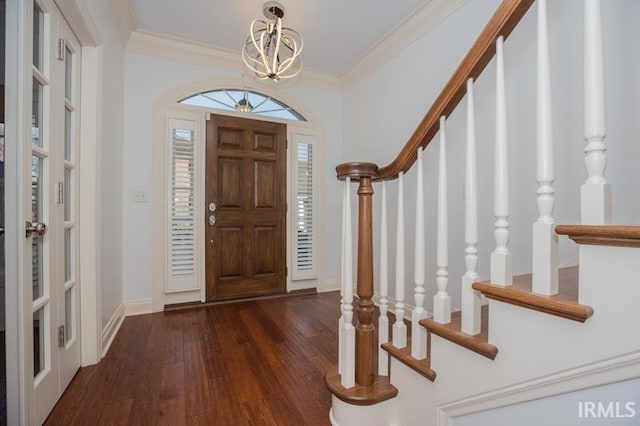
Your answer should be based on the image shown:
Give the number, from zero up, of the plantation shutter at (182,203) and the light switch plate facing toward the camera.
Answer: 2

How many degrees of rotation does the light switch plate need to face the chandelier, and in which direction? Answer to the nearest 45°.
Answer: approximately 45° to its left

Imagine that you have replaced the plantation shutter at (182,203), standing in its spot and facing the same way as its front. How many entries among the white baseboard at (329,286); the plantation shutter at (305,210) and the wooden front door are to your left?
3

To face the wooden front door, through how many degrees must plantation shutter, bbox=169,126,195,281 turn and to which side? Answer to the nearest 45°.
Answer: approximately 90° to its left

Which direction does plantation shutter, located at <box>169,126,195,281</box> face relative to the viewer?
toward the camera

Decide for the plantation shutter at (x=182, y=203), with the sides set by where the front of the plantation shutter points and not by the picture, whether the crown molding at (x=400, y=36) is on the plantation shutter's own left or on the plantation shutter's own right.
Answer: on the plantation shutter's own left

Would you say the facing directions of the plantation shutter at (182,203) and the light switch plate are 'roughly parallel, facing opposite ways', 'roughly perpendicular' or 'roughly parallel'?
roughly parallel

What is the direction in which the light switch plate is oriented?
toward the camera
